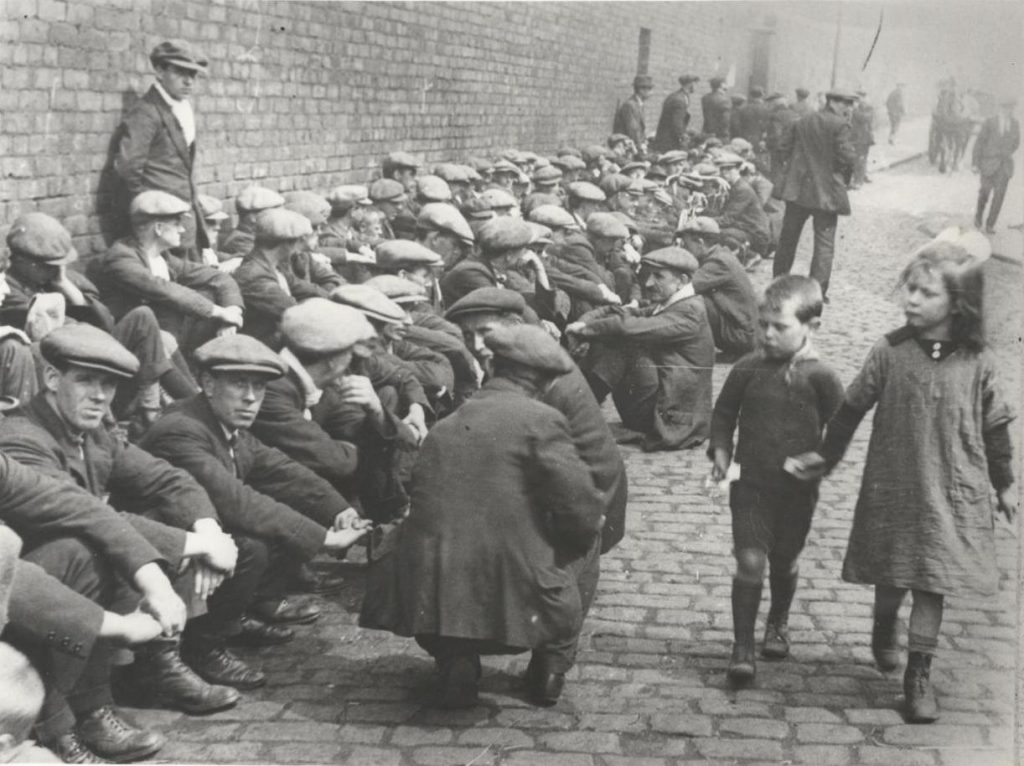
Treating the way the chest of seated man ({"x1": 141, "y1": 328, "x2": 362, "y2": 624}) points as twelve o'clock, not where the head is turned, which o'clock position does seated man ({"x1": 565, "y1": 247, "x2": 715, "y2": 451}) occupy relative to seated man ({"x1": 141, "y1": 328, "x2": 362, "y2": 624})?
seated man ({"x1": 565, "y1": 247, "x2": 715, "y2": 451}) is roughly at 9 o'clock from seated man ({"x1": 141, "y1": 328, "x2": 362, "y2": 624}).

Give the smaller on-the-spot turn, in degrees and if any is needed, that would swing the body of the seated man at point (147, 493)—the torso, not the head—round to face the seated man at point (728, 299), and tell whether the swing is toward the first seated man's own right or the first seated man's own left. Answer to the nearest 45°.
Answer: approximately 90° to the first seated man's own left

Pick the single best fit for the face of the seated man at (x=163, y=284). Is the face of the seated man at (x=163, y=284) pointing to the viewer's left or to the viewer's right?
to the viewer's right

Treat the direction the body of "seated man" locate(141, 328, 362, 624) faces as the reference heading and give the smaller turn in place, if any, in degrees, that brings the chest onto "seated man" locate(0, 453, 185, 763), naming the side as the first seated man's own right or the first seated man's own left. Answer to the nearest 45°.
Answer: approximately 90° to the first seated man's own right

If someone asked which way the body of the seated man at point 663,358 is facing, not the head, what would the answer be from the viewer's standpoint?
to the viewer's left

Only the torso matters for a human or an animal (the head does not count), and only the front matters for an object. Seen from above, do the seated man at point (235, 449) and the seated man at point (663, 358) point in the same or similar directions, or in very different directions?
very different directions

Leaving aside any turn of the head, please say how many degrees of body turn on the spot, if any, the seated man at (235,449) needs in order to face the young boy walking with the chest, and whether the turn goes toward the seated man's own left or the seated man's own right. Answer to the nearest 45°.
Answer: approximately 45° to the seated man's own left

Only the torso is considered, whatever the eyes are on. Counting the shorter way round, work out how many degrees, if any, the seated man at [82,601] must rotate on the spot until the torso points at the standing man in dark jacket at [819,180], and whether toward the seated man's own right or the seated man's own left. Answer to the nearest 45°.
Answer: approximately 90° to the seated man's own left

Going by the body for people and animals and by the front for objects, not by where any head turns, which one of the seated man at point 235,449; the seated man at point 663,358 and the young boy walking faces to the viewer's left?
the seated man at point 663,358

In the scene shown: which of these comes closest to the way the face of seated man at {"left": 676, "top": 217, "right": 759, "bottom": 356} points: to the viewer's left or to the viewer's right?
to the viewer's left
